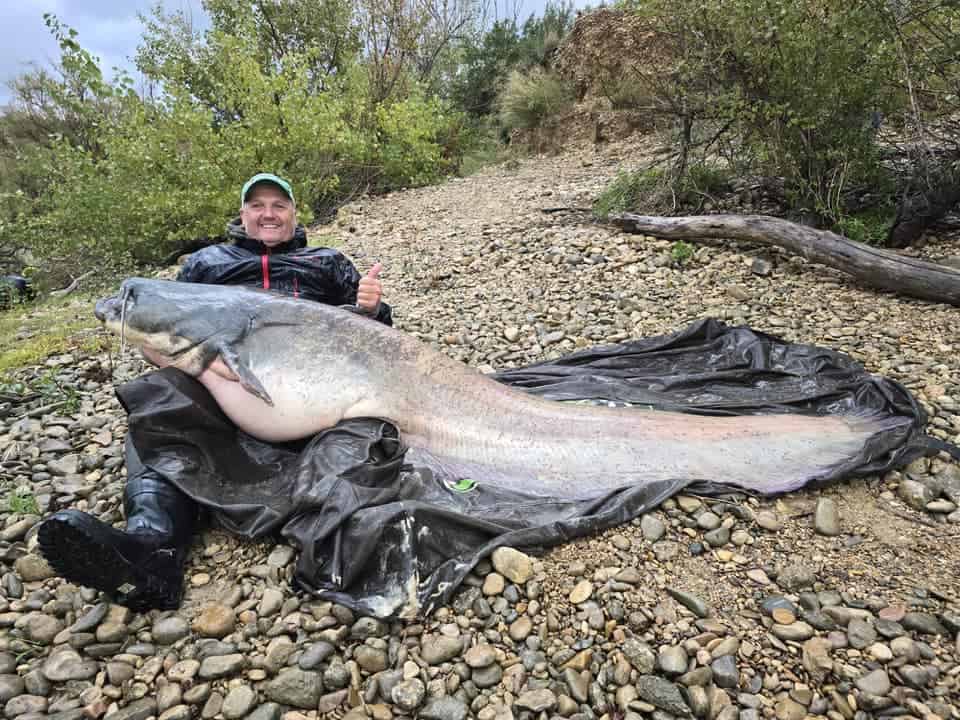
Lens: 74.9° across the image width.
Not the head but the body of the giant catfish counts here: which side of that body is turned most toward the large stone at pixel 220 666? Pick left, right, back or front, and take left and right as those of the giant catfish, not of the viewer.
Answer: left

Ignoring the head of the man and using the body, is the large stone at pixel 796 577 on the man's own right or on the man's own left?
on the man's own left

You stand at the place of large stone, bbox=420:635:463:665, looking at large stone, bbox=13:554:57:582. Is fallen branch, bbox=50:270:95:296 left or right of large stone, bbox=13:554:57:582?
right

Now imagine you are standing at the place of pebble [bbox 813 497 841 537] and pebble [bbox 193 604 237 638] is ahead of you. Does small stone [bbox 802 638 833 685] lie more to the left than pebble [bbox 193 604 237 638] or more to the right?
left

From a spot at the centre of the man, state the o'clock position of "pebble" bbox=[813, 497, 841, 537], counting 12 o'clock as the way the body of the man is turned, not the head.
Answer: The pebble is roughly at 10 o'clock from the man.

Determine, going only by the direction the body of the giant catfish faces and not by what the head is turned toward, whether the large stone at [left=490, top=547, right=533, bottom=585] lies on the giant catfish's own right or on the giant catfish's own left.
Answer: on the giant catfish's own left

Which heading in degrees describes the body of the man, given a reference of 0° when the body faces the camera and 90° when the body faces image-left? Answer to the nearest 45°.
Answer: approximately 0°

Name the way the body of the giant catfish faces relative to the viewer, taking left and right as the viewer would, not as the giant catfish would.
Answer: facing to the left of the viewer

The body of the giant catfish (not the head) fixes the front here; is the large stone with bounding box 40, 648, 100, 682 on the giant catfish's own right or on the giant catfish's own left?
on the giant catfish's own left
